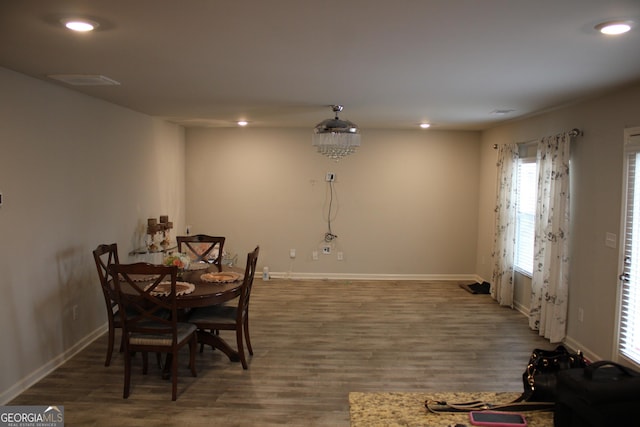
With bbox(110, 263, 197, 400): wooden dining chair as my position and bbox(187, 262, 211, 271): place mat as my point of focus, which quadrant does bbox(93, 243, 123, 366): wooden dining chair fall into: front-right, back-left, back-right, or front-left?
front-left

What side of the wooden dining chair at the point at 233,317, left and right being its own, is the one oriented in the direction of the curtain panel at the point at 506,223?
back

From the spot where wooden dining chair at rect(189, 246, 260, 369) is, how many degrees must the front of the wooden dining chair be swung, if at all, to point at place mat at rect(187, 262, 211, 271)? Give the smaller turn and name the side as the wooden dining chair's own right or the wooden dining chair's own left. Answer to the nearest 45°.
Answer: approximately 90° to the wooden dining chair's own right

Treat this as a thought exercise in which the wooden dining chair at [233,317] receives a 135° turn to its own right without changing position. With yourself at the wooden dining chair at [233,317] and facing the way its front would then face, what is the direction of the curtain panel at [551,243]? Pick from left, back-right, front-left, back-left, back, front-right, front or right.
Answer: front-right

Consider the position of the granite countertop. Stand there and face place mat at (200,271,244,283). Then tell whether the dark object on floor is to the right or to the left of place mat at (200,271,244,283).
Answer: right

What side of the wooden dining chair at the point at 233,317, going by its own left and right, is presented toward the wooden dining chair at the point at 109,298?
front

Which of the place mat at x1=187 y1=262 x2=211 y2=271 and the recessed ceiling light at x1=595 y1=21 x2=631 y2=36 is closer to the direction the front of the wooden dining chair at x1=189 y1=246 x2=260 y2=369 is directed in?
the place mat

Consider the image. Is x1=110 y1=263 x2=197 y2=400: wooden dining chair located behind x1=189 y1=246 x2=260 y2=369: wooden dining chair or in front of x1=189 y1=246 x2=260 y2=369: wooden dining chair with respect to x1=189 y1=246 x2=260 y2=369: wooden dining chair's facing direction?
in front

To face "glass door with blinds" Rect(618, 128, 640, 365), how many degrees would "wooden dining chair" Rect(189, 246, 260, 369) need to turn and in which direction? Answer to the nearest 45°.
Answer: approximately 180°

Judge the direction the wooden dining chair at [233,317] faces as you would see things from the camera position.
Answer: facing to the left of the viewer

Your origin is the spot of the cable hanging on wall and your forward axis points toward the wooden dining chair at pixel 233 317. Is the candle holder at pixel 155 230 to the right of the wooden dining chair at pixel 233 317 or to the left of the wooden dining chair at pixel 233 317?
right
